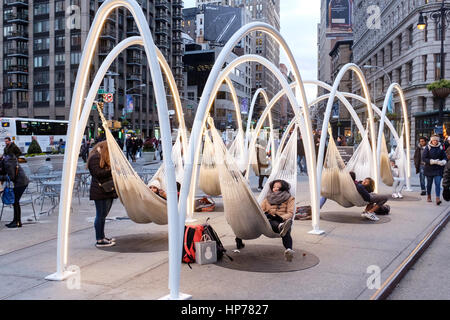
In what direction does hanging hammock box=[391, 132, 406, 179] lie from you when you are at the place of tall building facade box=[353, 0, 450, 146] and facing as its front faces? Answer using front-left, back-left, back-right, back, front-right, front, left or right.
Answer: front-left

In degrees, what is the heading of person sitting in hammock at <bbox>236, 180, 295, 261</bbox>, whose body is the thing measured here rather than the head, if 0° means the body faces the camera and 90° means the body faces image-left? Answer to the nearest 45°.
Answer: approximately 0°

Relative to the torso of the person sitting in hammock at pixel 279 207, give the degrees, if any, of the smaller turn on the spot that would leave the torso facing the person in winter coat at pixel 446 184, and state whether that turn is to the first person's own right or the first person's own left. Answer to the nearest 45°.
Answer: approximately 90° to the first person's own left

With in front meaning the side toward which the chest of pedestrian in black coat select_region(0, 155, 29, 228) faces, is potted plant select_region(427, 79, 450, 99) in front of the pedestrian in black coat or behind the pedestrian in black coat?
behind

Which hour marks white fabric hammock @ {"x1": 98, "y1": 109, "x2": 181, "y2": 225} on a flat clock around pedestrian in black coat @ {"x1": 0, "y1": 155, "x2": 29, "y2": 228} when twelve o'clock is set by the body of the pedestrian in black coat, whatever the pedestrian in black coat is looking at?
The white fabric hammock is roughly at 8 o'clock from the pedestrian in black coat.

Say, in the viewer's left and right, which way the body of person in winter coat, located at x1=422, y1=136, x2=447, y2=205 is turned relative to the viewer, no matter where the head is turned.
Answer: facing the viewer
